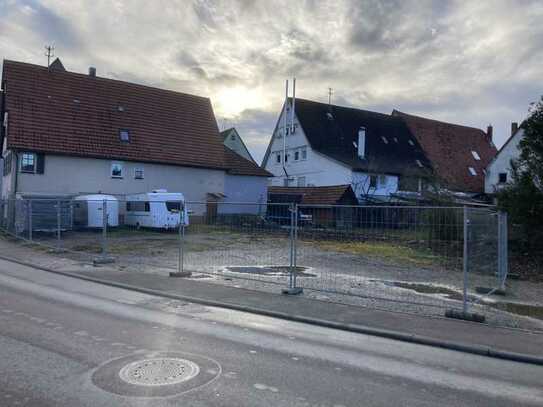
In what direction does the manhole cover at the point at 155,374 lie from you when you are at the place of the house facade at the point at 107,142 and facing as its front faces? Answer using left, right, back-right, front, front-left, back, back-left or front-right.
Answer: front-right

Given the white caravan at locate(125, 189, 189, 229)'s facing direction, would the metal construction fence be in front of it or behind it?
in front

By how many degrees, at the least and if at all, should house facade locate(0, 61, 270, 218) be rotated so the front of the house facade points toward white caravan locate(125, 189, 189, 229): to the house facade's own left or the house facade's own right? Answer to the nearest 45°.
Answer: approximately 45° to the house facade's own right

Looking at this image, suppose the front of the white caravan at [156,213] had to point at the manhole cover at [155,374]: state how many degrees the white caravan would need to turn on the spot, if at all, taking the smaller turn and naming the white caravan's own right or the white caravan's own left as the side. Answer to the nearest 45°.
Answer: approximately 45° to the white caravan's own right

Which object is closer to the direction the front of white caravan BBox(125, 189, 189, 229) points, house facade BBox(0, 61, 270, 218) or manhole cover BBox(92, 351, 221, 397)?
the manhole cover

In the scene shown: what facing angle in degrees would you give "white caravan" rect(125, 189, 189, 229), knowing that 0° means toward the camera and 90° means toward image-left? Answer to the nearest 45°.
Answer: approximately 315°

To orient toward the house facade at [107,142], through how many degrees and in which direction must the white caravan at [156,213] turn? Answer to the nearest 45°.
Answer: approximately 135° to its left

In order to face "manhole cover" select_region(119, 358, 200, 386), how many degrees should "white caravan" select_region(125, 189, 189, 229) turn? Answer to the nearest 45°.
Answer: approximately 45° to its right

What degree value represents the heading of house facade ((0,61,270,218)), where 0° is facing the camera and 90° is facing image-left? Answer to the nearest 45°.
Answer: approximately 315°

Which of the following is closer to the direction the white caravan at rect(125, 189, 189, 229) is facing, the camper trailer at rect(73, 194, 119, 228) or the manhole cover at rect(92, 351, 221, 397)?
the manhole cover
